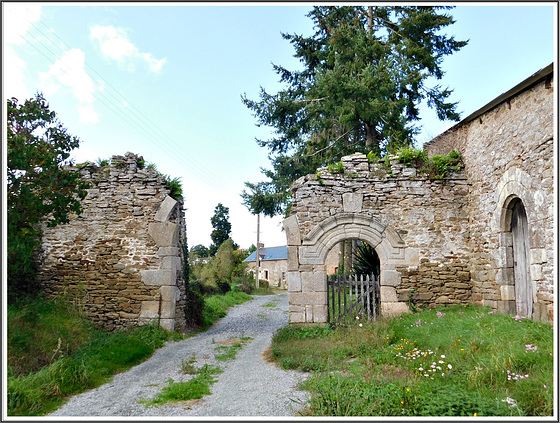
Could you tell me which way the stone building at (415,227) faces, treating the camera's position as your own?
facing the viewer and to the left of the viewer

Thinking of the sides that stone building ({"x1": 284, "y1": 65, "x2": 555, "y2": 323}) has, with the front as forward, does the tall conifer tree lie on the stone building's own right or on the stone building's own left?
on the stone building's own right

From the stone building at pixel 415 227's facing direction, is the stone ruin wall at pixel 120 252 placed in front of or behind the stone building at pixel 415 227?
in front

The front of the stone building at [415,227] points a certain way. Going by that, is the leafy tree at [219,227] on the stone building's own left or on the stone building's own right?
on the stone building's own right

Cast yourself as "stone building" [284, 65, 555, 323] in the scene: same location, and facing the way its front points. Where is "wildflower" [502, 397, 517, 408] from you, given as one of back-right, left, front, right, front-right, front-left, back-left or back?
front-left

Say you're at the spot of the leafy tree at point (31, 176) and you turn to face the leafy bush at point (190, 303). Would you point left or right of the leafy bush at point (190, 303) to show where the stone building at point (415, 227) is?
right

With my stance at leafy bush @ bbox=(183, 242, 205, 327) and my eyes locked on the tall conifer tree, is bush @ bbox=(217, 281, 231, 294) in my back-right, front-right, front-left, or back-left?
front-left

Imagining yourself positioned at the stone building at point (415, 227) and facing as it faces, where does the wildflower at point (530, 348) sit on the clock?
The wildflower is roughly at 10 o'clock from the stone building.
